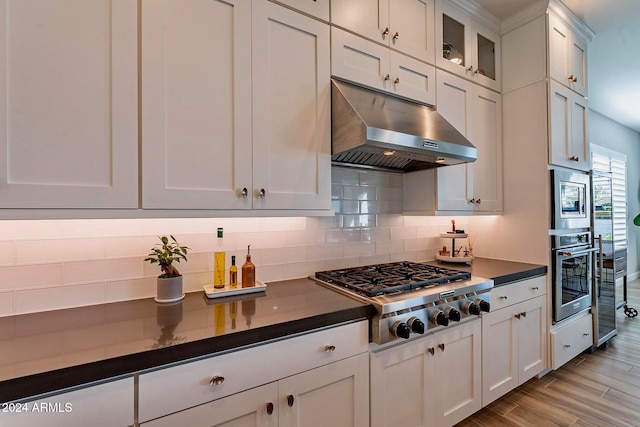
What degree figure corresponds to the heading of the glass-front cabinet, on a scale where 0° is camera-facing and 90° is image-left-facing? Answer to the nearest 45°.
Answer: approximately 315°

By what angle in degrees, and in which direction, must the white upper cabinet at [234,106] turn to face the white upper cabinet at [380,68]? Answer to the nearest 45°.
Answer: approximately 45° to its left

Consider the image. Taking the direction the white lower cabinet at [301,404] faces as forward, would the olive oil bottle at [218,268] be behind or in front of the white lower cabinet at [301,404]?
behind

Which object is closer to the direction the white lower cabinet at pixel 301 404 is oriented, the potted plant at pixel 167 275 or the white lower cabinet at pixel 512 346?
the white lower cabinet

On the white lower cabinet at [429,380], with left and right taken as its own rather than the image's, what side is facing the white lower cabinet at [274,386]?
right

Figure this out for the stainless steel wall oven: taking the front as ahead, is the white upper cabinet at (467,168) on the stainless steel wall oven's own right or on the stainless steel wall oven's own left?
on the stainless steel wall oven's own right

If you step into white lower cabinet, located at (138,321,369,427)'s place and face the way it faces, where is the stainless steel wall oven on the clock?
The stainless steel wall oven is roughly at 10 o'clock from the white lower cabinet.

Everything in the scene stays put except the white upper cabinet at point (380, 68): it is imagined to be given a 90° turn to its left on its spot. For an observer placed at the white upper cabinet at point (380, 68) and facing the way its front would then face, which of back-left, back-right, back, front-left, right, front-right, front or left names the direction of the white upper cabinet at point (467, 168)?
front
